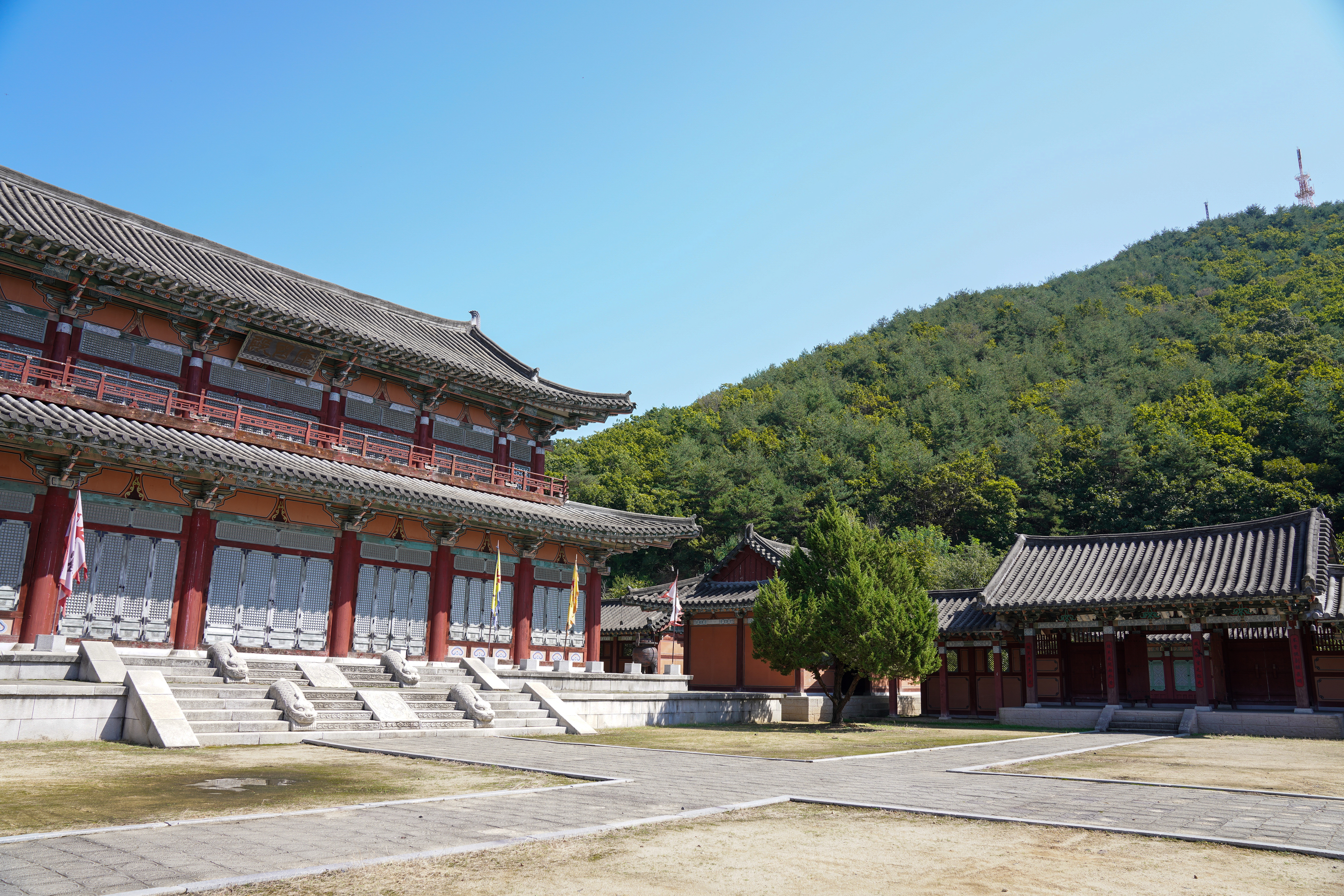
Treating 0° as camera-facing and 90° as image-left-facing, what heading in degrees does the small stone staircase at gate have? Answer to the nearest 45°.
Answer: approximately 0°

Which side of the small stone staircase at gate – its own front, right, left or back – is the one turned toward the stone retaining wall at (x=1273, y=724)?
left

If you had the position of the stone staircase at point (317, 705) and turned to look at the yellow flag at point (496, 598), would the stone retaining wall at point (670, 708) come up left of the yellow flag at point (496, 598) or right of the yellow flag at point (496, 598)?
right

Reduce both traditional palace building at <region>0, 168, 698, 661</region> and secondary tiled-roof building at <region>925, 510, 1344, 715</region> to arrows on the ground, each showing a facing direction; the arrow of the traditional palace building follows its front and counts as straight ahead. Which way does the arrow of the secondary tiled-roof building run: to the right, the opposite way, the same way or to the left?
to the right

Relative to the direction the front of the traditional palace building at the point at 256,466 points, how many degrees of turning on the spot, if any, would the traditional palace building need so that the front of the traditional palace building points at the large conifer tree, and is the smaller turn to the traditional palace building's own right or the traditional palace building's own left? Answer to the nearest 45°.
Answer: approximately 45° to the traditional palace building's own left

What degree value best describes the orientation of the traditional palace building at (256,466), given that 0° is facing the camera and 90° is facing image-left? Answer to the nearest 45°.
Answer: approximately 315°

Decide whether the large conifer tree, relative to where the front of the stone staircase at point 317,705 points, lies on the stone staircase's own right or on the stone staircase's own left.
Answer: on the stone staircase's own left

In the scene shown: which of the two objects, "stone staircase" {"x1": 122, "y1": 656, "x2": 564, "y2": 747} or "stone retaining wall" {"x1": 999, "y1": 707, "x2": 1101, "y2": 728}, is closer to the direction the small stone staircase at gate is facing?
the stone staircase

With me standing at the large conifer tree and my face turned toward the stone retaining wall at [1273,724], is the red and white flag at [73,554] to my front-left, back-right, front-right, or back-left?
back-right

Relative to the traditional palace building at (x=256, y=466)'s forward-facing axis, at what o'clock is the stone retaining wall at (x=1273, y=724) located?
The stone retaining wall is roughly at 11 o'clock from the traditional palace building.

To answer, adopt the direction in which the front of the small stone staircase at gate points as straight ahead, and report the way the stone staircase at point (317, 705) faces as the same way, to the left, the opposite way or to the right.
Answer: to the left
